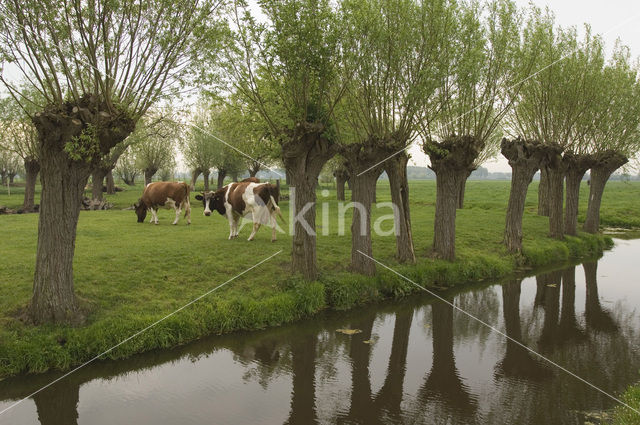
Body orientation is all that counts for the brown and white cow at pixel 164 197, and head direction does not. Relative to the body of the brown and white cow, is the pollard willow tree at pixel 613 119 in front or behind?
behind

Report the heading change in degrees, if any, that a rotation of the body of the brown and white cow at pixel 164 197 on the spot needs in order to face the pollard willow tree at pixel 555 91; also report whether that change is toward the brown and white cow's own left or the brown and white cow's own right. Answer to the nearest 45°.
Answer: approximately 135° to the brown and white cow's own left

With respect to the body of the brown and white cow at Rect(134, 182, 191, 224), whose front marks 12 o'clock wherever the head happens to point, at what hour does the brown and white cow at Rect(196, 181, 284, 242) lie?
the brown and white cow at Rect(196, 181, 284, 242) is roughly at 8 o'clock from the brown and white cow at Rect(134, 182, 191, 224).

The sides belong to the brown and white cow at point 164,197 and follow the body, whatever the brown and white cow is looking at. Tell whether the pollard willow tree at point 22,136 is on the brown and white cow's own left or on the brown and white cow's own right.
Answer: on the brown and white cow's own right

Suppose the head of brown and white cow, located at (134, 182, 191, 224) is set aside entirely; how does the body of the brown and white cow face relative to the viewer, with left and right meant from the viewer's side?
facing to the left of the viewer

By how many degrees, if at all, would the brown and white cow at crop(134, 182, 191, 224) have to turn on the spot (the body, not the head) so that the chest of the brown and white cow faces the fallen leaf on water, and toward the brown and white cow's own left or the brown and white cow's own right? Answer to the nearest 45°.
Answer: approximately 90° to the brown and white cow's own left

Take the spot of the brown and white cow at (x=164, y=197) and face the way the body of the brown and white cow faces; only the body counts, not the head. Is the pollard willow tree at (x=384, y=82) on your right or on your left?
on your left

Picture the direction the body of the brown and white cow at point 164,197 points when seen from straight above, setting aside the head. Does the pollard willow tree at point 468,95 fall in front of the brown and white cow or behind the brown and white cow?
behind
